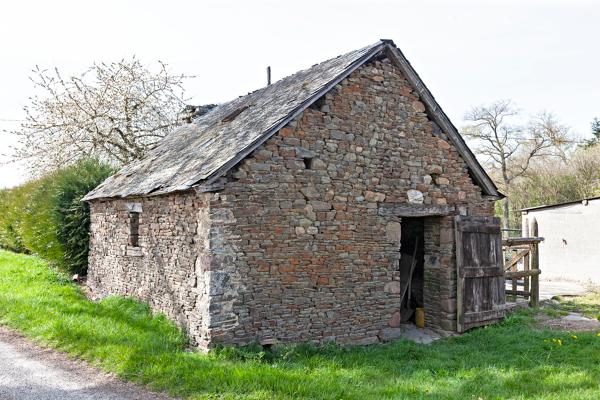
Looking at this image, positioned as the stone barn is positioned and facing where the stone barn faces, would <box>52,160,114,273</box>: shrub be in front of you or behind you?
behind

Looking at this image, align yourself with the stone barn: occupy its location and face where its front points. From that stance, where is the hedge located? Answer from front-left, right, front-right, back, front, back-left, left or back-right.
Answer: back

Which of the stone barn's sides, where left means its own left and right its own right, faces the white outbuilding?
left

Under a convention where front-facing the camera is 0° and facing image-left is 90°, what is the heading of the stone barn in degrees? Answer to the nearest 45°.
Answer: approximately 315°
